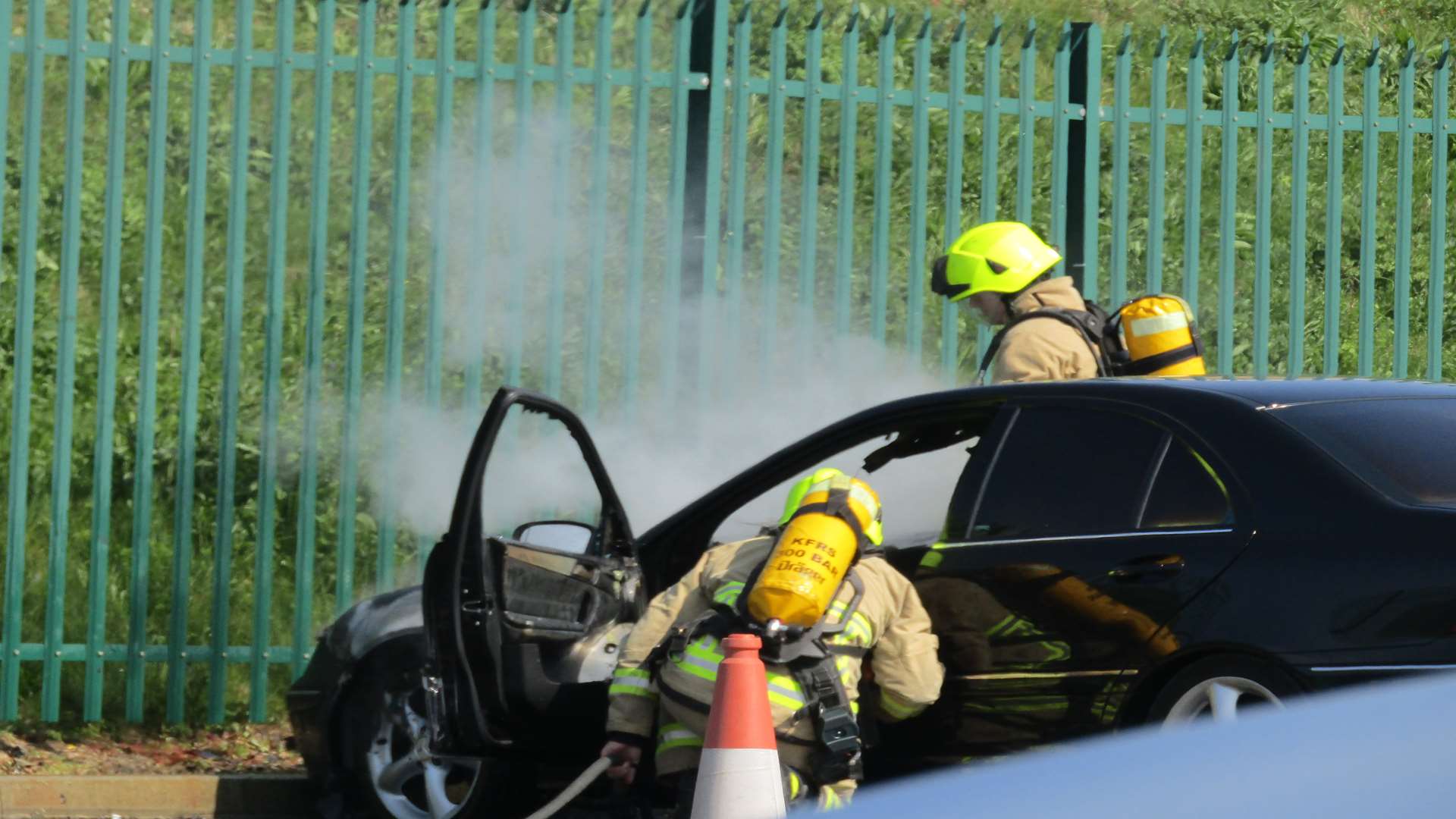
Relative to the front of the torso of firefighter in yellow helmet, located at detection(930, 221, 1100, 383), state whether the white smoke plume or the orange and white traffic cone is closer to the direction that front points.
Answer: the white smoke plume

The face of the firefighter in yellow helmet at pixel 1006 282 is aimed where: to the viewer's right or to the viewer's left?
to the viewer's left

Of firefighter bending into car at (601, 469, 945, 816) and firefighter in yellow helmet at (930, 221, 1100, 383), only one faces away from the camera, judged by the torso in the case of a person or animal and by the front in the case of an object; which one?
the firefighter bending into car

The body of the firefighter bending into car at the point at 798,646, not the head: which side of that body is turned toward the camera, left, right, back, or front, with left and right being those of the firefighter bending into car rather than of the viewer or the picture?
back

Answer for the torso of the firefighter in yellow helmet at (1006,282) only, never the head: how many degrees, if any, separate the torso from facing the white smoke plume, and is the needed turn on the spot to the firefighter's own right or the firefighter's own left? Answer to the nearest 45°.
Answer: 0° — they already face it

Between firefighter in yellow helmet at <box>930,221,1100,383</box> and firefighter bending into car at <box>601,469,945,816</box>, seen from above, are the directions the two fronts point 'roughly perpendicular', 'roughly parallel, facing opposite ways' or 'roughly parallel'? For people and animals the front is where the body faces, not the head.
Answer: roughly perpendicular

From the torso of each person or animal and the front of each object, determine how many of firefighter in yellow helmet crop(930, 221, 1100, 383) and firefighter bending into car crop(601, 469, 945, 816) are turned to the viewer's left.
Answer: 1

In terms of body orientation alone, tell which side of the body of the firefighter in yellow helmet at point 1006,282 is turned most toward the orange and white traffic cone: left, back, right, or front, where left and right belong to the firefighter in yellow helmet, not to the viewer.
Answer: left

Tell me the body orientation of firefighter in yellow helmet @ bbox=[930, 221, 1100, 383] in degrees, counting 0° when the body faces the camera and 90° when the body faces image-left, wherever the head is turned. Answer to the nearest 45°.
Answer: approximately 90°

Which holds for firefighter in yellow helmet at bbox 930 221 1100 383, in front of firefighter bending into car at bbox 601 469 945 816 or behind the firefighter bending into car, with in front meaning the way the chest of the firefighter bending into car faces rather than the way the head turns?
in front

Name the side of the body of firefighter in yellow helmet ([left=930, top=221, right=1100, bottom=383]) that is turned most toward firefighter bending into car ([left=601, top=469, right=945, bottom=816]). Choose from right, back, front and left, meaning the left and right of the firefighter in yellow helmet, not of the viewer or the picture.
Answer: left

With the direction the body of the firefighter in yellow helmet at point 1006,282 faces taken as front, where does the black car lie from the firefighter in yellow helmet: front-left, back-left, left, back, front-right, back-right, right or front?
left
